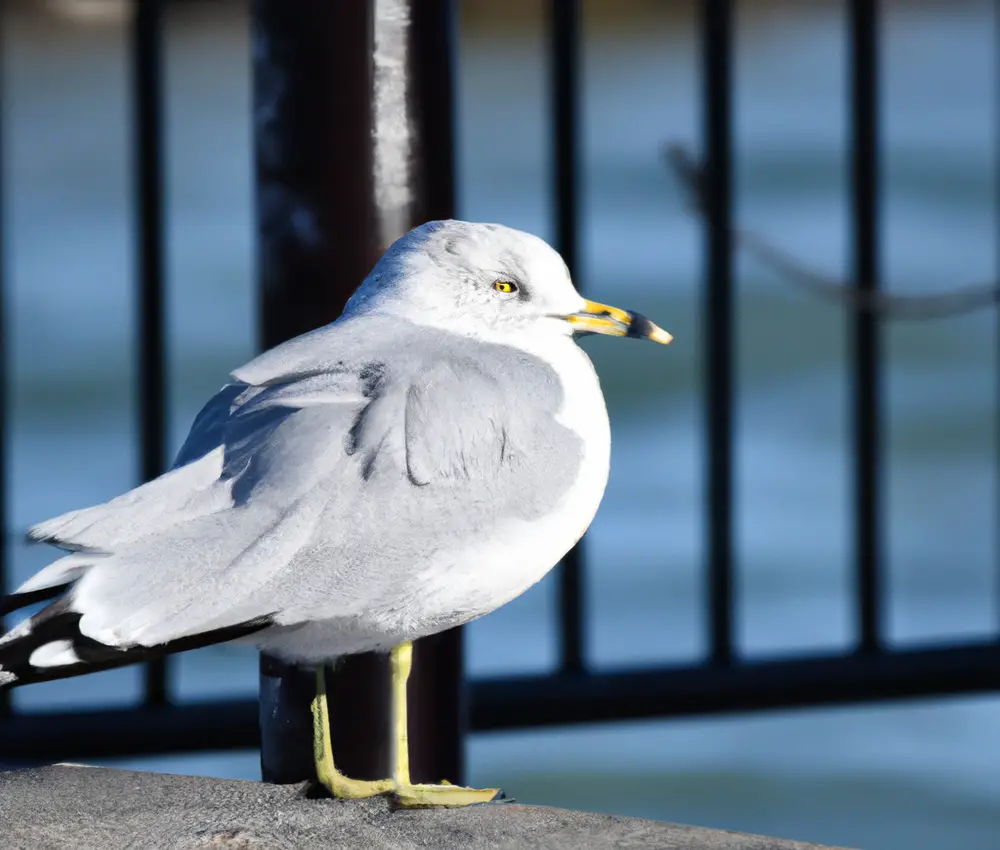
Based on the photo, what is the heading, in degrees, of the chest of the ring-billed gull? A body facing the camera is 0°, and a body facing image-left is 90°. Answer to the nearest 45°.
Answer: approximately 270°

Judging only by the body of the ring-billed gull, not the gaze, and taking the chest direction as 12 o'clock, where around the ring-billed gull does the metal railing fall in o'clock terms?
The metal railing is roughly at 10 o'clock from the ring-billed gull.

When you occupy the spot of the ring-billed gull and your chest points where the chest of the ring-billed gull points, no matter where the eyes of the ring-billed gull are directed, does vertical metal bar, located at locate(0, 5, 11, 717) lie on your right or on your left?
on your left
